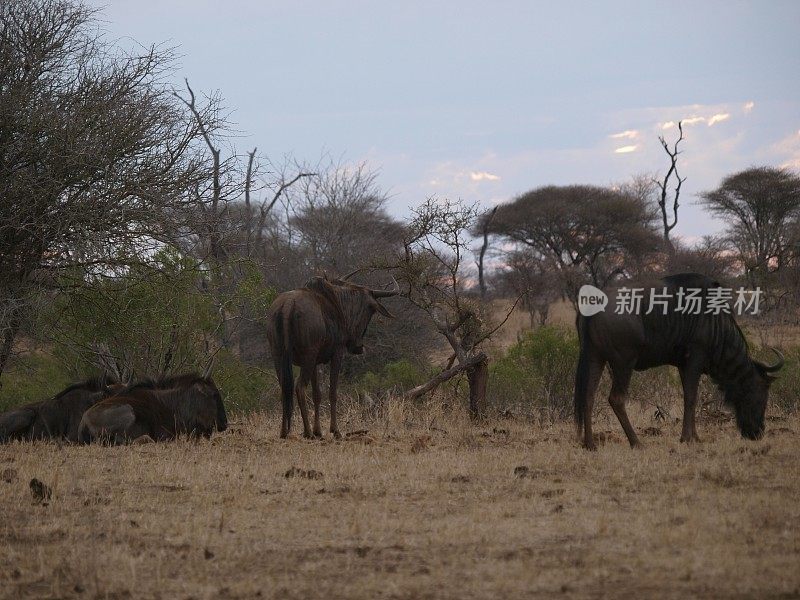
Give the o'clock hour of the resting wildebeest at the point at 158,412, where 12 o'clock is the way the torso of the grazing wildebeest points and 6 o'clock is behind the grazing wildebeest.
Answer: The resting wildebeest is roughly at 6 o'clock from the grazing wildebeest.

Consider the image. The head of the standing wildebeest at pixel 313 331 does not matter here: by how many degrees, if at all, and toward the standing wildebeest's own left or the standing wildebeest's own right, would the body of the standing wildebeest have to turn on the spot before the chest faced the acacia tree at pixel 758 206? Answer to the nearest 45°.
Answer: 0° — it already faces it

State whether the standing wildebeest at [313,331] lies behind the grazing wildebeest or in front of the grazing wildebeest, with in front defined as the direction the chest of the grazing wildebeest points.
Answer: behind

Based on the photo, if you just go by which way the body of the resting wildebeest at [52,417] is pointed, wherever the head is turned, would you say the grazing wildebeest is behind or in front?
in front

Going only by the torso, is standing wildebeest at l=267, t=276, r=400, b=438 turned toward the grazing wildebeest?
no

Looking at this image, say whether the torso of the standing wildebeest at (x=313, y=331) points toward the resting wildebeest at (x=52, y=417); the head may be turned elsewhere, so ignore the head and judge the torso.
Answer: no

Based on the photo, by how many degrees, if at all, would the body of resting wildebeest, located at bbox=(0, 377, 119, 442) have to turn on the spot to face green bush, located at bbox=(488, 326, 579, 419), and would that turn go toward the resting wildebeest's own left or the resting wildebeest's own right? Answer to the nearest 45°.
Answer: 0° — it already faces it

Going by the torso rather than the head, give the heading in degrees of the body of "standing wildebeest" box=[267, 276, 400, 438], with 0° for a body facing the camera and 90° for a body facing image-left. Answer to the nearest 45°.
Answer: approximately 225°

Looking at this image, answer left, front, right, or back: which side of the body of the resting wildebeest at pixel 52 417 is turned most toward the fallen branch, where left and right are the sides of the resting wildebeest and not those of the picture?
front

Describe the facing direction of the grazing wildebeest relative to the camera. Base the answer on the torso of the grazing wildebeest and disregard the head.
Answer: to the viewer's right

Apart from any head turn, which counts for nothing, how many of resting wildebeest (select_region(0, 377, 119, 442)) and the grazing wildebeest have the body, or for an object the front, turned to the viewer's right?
2

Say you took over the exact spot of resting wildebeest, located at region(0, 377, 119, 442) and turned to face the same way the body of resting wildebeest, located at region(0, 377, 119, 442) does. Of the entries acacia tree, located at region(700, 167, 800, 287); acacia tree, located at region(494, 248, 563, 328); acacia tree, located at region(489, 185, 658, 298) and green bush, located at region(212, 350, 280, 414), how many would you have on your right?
0

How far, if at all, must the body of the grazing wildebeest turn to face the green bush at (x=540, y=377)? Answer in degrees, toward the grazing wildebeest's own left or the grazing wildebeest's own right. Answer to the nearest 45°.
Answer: approximately 90° to the grazing wildebeest's own left

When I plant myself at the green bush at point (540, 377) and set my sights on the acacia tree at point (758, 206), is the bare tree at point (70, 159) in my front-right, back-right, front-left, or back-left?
back-left

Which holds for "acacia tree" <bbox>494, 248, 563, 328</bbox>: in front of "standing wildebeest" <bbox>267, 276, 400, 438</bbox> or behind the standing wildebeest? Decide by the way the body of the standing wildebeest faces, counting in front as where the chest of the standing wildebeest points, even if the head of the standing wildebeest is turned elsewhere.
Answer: in front

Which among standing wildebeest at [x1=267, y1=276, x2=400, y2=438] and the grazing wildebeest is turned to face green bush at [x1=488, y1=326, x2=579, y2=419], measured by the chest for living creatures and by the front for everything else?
the standing wildebeest

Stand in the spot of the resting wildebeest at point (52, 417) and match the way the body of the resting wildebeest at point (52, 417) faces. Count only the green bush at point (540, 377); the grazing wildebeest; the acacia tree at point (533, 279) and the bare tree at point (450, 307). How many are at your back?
0

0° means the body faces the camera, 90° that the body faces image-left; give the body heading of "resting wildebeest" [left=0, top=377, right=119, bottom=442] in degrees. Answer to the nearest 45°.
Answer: approximately 270°
